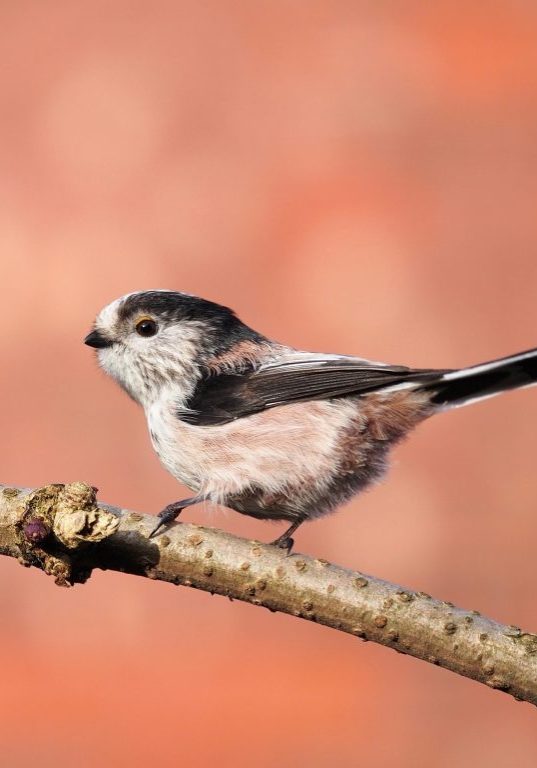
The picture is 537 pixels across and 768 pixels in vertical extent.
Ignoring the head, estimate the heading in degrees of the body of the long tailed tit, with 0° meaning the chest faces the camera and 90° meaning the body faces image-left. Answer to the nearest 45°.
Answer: approximately 90°
